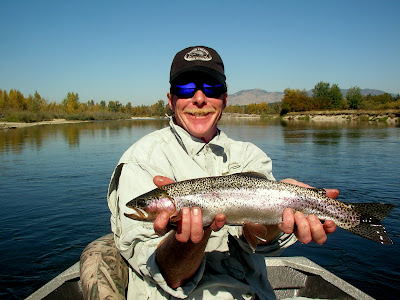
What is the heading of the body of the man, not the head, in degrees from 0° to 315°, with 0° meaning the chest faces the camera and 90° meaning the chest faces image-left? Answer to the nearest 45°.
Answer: approximately 0°

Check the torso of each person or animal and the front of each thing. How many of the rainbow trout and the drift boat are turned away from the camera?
1

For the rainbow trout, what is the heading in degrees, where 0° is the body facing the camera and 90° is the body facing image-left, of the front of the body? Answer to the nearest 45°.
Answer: approximately 90°

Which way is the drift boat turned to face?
away from the camera

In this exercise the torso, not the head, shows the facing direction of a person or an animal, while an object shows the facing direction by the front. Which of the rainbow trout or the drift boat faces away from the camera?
the drift boat
